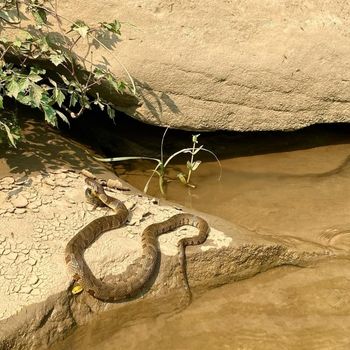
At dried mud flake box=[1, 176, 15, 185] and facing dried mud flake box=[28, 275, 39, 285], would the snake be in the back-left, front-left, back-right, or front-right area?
front-left

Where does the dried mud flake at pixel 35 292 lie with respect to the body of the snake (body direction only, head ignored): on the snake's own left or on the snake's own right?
on the snake's own left

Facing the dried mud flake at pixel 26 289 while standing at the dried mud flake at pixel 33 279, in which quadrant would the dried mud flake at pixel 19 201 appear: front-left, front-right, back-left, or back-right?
back-right

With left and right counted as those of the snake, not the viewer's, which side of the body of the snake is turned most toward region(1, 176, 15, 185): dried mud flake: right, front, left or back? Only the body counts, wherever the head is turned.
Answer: front

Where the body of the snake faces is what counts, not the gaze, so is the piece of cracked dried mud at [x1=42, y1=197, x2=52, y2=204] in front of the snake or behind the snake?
in front

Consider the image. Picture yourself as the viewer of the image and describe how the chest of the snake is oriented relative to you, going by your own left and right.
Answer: facing away from the viewer and to the left of the viewer

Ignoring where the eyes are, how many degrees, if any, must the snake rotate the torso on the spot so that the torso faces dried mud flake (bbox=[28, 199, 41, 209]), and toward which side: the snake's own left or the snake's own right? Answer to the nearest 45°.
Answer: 0° — it already faces it

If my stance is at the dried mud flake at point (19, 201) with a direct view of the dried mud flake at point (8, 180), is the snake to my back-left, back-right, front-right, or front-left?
back-right

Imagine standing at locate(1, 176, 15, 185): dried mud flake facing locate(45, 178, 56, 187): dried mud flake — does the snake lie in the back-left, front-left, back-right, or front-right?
front-right

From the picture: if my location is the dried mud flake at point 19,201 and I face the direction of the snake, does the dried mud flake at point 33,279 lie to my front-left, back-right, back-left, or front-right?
front-right

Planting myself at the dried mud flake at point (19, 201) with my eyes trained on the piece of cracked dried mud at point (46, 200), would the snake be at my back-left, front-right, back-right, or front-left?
front-right

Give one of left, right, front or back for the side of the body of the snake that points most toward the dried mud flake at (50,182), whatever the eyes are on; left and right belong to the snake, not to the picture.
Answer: front
